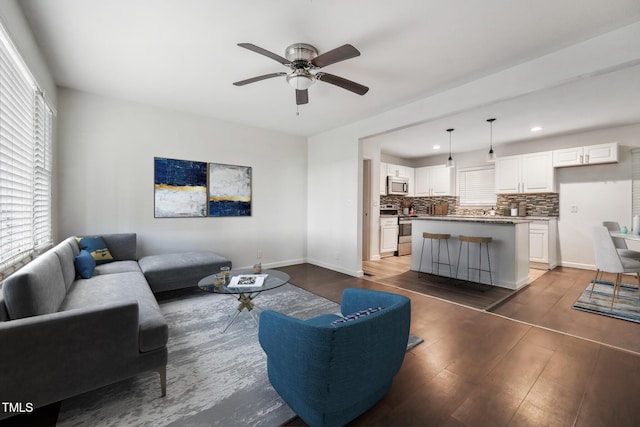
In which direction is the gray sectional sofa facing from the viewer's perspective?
to the viewer's right

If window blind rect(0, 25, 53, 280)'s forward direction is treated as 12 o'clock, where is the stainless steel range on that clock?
The stainless steel range is roughly at 12 o'clock from the window blind.

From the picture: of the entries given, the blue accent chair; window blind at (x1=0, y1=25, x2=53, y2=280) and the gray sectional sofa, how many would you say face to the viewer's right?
2

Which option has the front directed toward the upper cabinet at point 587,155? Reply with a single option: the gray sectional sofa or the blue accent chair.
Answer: the gray sectional sofa

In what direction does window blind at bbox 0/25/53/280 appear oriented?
to the viewer's right

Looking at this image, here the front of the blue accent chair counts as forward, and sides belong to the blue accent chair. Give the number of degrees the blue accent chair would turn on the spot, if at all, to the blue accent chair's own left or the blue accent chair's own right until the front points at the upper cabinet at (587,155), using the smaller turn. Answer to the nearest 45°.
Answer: approximately 90° to the blue accent chair's own right

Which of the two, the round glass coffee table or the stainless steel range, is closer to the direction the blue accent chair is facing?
the round glass coffee table

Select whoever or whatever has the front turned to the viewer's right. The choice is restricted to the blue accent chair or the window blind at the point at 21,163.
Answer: the window blind
